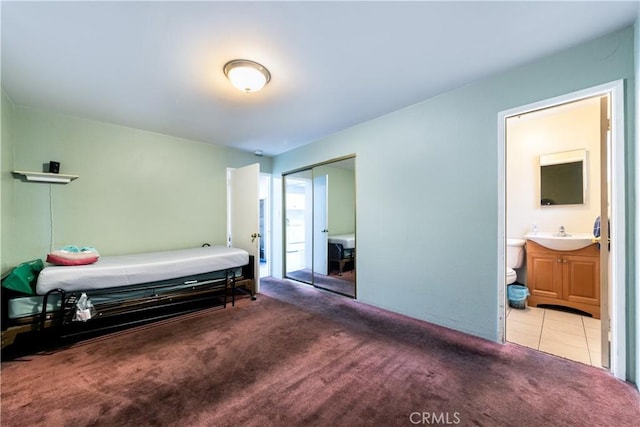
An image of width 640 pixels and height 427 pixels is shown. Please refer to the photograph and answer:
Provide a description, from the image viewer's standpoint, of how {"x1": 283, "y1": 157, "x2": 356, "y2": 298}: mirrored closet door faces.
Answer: facing the viewer and to the left of the viewer

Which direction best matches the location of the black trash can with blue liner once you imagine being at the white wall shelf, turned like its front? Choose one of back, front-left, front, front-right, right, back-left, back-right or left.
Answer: front-left

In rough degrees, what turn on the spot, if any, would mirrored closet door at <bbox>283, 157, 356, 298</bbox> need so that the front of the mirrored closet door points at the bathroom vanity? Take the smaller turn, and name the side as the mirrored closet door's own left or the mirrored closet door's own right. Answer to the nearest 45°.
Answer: approximately 90° to the mirrored closet door's own left

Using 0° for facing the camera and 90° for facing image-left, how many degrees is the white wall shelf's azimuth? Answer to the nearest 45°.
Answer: approximately 0°

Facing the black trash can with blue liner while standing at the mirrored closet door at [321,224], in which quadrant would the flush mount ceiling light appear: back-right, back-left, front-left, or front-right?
front-right

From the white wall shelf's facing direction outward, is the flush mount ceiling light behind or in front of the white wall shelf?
in front

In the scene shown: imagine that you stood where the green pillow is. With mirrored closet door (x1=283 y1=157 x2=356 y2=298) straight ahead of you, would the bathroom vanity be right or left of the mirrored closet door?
right

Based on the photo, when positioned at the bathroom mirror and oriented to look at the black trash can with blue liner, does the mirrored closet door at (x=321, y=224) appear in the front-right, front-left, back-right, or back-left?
front-right

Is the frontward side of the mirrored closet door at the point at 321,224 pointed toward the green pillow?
yes

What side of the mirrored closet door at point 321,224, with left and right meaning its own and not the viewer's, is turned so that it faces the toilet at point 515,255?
left

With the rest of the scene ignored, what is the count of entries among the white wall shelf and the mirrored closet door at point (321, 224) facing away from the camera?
0

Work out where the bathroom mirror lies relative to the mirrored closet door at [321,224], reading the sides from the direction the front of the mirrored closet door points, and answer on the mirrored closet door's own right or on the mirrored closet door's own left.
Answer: on the mirrored closet door's own left

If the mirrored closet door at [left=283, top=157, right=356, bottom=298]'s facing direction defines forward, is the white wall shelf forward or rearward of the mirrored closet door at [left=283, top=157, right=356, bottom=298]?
forward

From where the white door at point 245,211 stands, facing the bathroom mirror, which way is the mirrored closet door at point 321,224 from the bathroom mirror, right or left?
left
